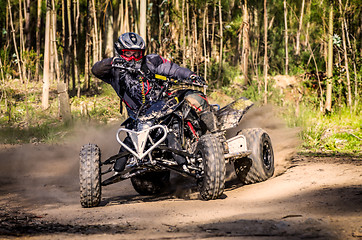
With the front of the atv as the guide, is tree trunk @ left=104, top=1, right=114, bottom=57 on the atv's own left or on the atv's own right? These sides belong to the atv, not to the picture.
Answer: on the atv's own right

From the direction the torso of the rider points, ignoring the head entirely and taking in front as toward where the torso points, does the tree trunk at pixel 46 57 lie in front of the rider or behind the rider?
behind

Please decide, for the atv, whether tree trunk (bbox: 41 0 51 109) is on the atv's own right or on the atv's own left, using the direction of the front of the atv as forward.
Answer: on the atv's own right

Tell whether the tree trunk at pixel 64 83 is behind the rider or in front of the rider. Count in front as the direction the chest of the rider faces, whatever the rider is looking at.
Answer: behind

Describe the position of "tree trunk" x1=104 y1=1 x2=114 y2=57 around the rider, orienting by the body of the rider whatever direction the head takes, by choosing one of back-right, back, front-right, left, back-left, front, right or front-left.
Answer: back

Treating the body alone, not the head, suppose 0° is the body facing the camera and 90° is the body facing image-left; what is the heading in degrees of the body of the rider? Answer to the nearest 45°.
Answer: approximately 0°

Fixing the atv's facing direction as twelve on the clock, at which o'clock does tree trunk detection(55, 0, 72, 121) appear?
The tree trunk is roughly at 4 o'clock from the atv.
